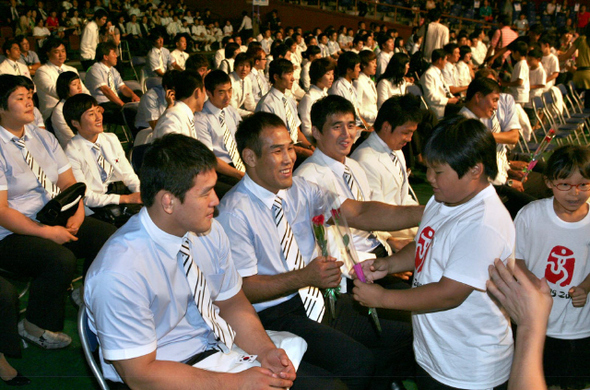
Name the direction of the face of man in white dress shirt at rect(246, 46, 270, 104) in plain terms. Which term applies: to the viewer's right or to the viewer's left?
to the viewer's right

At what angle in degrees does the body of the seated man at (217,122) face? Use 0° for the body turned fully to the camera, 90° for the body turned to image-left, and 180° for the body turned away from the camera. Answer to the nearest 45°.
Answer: approximately 315°

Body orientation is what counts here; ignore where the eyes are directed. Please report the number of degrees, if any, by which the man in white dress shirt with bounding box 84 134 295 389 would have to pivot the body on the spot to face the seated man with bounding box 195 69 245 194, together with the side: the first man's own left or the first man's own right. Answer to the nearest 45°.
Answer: approximately 135° to the first man's own left

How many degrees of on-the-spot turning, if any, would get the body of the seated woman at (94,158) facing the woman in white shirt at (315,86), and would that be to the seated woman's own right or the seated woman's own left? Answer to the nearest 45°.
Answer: approximately 90° to the seated woman's own left

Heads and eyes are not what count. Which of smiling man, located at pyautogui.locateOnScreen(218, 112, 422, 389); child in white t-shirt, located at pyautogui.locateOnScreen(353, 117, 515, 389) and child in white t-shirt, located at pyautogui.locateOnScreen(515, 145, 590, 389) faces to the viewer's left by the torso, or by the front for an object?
child in white t-shirt, located at pyautogui.locateOnScreen(353, 117, 515, 389)

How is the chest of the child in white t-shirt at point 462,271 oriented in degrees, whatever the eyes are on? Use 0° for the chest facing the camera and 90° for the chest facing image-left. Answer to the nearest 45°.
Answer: approximately 90°

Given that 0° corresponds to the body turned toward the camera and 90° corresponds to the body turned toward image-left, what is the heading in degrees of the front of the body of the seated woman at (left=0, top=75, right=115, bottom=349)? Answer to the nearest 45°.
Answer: approximately 315°
